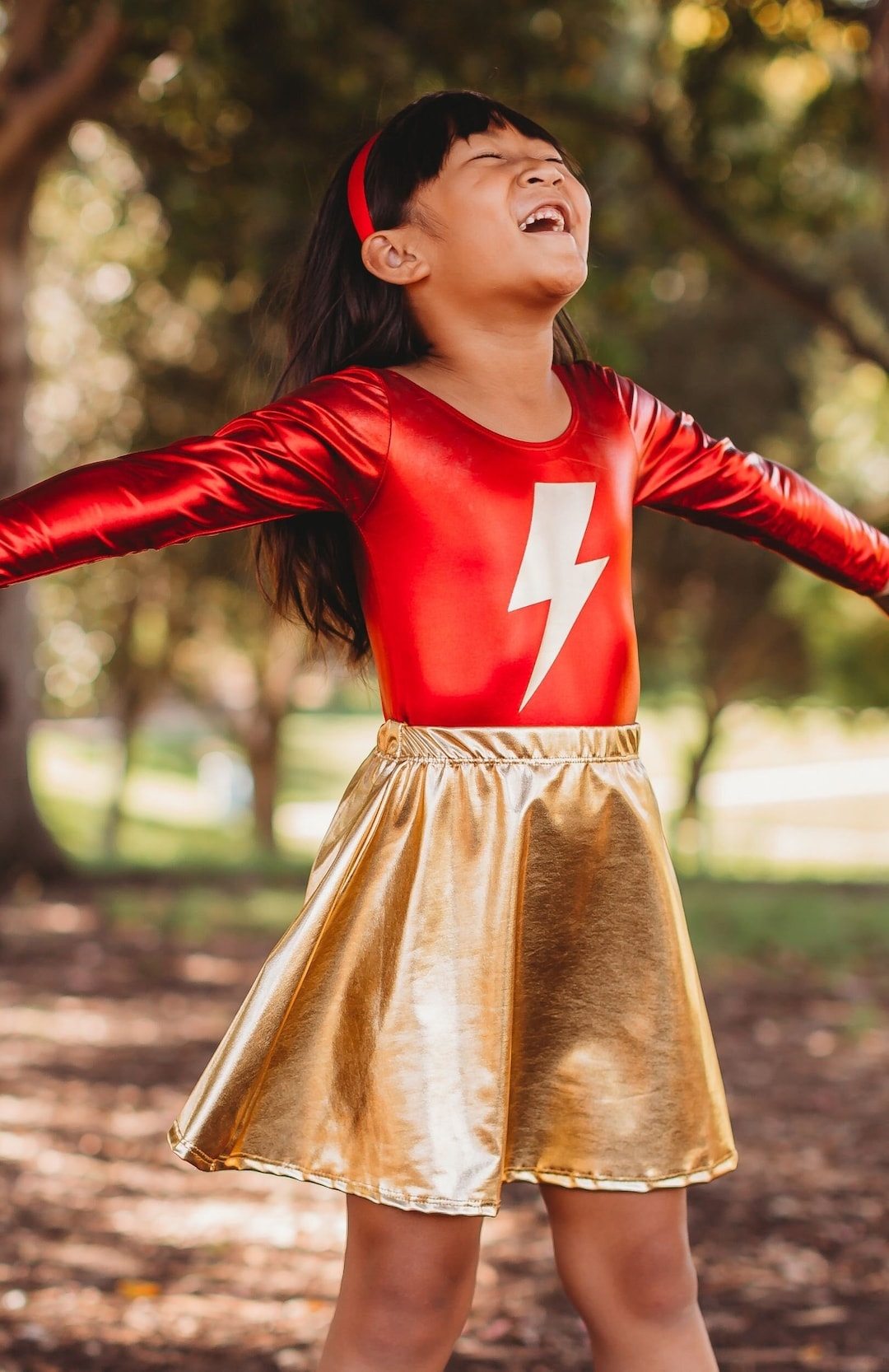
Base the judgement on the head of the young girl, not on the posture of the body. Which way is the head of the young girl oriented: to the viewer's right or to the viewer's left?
to the viewer's right

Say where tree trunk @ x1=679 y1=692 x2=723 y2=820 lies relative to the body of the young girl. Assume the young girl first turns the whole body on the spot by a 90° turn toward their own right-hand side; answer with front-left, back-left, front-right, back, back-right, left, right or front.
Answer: back-right

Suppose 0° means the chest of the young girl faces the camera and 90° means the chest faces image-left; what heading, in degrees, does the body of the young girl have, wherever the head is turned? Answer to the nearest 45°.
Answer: approximately 315°

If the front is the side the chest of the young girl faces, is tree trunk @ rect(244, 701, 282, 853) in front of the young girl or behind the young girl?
behind
